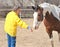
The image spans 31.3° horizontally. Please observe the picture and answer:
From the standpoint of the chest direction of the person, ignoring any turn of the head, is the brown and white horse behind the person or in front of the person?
in front

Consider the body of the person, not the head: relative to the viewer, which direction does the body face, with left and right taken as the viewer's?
facing to the right of the viewer
